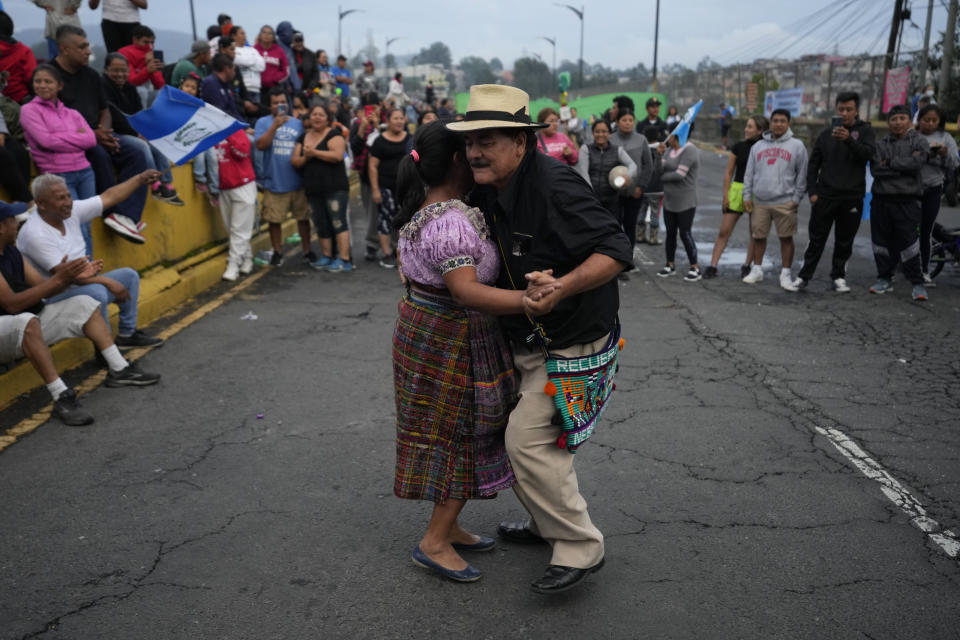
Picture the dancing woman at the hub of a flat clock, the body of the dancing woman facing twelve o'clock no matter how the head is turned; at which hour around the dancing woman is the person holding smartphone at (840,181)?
The person holding smartphone is roughly at 10 o'clock from the dancing woman.

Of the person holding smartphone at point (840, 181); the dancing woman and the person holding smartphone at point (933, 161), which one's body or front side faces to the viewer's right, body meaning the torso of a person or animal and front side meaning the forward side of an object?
the dancing woman

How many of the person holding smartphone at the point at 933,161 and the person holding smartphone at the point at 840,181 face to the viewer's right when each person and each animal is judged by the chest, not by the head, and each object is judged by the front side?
0

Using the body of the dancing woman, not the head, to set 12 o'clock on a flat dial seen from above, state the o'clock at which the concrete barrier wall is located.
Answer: The concrete barrier wall is roughly at 8 o'clock from the dancing woman.

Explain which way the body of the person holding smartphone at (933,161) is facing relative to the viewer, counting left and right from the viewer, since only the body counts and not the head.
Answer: facing the viewer and to the left of the viewer

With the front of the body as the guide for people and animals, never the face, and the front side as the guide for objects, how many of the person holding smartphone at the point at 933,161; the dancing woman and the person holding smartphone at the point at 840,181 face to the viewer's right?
1

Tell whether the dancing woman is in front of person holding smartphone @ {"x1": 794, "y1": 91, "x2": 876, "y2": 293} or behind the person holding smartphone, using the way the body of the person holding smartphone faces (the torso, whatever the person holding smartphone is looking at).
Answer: in front

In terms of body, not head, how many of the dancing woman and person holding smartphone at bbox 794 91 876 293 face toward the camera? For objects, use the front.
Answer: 1

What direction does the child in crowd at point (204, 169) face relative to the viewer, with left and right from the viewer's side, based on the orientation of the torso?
facing the viewer and to the right of the viewer

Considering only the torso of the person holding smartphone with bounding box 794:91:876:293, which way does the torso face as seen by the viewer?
toward the camera

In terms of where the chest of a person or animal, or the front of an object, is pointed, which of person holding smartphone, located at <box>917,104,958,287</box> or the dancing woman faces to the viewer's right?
the dancing woman

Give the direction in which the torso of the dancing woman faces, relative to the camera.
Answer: to the viewer's right

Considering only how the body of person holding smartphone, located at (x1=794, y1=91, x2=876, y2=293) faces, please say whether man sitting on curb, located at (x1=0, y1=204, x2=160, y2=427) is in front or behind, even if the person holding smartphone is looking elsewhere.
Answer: in front
